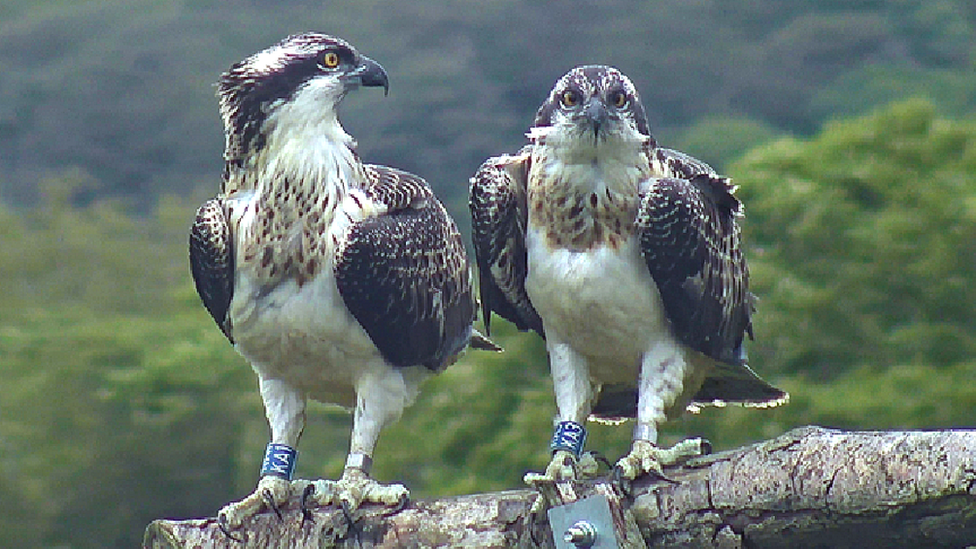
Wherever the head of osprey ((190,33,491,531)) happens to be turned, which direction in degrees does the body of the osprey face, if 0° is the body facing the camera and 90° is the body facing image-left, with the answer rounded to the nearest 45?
approximately 45°

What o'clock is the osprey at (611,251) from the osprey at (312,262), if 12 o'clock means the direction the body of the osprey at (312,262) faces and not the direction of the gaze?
the osprey at (611,251) is roughly at 8 o'clock from the osprey at (312,262).
